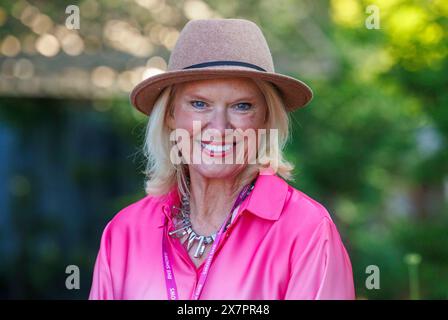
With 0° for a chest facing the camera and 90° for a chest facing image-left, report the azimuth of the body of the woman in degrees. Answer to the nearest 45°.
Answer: approximately 0°
